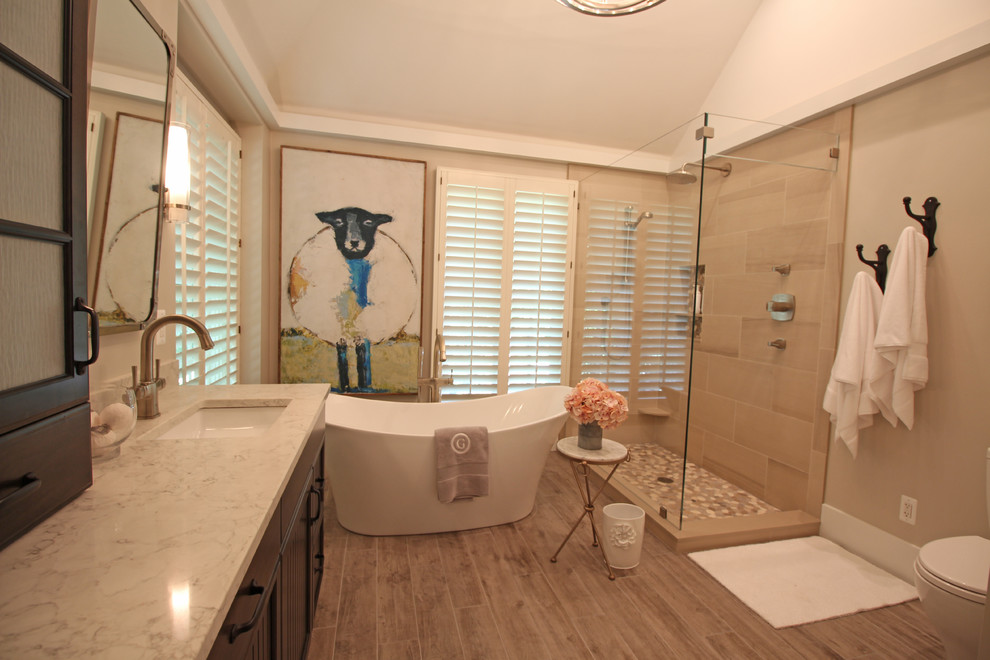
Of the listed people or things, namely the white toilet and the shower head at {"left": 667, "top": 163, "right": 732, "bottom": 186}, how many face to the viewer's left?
2

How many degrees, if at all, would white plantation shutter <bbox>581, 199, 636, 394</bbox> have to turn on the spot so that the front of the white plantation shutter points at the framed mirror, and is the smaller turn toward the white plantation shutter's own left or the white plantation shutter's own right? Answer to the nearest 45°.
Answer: approximately 45° to the white plantation shutter's own right

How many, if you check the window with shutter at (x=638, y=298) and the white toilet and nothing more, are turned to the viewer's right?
0

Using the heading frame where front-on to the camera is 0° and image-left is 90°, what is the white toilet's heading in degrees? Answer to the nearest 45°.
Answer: approximately 90°

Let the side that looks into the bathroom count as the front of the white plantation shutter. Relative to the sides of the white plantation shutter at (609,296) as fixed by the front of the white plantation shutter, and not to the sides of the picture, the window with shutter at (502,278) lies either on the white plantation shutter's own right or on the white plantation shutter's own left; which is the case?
on the white plantation shutter's own right

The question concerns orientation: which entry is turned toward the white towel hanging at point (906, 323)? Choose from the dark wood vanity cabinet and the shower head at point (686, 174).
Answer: the dark wood vanity cabinet

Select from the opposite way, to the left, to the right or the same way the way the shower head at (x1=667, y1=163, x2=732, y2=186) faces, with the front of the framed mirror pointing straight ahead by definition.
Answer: the opposite way

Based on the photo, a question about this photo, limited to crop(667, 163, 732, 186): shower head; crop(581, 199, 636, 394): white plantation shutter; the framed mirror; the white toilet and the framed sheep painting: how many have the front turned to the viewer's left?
2

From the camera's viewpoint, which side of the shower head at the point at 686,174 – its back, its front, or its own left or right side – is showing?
left

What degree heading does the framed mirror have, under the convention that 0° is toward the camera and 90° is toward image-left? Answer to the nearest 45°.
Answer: approximately 315°
